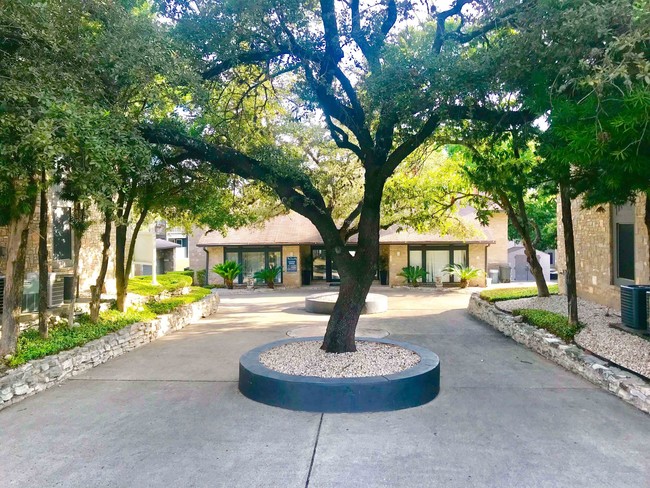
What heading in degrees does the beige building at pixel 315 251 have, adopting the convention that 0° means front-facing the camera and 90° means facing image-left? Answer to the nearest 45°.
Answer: approximately 0°

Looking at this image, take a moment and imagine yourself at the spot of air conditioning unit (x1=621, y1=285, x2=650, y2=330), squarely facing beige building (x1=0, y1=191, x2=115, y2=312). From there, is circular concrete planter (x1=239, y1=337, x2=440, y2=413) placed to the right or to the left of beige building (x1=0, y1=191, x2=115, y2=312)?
left

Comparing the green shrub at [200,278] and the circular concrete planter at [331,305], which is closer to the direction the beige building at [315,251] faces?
the circular concrete planter

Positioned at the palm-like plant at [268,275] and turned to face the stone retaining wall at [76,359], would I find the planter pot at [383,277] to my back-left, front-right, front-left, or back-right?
back-left

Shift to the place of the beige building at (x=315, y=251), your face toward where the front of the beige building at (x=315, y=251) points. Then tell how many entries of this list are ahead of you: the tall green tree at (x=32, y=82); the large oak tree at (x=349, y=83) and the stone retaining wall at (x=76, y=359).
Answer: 3

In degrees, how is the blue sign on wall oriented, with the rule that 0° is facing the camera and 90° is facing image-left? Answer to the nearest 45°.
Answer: approximately 0°

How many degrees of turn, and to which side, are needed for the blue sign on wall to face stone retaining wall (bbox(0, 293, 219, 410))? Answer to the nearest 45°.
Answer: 0° — it already faces it
